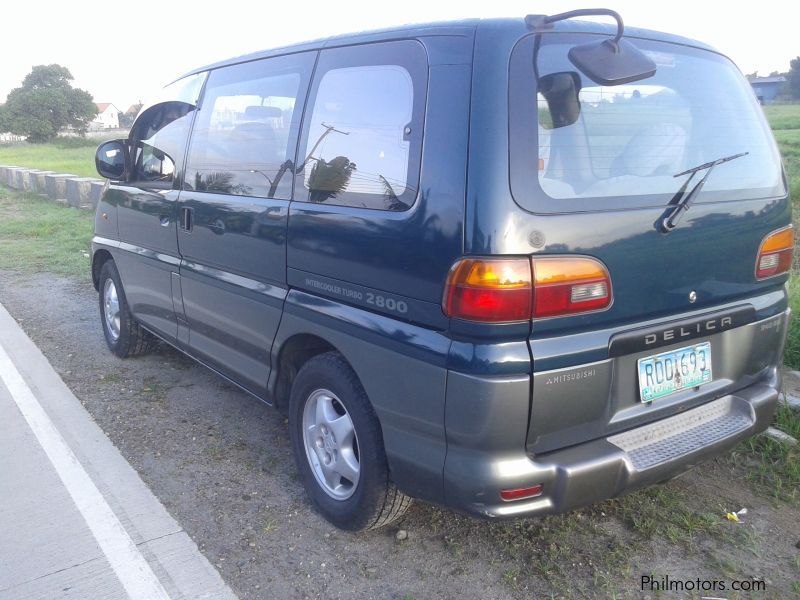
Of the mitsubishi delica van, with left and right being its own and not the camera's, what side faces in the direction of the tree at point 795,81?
right

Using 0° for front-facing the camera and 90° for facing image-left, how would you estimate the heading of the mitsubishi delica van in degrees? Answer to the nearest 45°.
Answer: approximately 135°

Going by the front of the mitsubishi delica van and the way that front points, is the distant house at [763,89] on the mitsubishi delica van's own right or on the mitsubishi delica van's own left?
on the mitsubishi delica van's own right
